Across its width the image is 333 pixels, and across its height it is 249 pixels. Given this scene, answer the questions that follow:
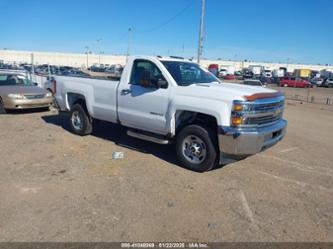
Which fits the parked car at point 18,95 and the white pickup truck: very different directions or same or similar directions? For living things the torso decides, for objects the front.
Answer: same or similar directions

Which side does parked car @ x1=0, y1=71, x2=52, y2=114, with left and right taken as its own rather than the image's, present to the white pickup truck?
front

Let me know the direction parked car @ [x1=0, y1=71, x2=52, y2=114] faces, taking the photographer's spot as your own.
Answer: facing the viewer and to the right of the viewer

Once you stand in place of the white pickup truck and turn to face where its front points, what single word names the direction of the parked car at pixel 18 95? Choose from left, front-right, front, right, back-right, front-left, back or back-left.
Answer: back

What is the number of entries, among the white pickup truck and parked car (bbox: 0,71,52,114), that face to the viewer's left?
0

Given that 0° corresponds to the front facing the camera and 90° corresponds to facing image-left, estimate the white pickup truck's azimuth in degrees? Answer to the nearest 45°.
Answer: approximately 315°
